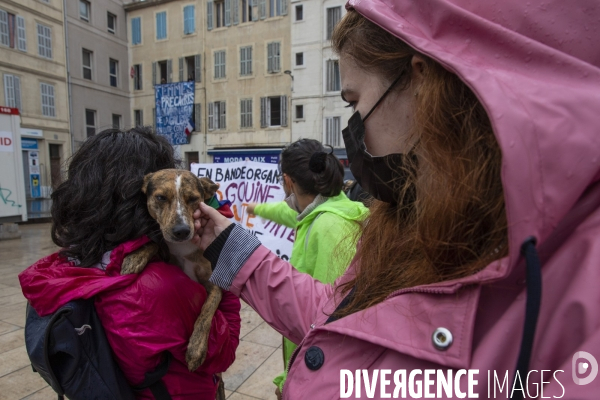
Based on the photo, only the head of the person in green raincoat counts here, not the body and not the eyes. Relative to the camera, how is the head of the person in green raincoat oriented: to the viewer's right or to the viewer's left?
to the viewer's left

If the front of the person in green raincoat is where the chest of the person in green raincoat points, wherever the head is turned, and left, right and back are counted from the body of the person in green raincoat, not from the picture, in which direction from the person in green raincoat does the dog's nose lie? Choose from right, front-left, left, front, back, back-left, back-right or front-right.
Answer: left

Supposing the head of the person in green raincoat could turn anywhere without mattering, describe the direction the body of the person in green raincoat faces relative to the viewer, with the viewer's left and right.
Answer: facing away from the viewer and to the left of the viewer

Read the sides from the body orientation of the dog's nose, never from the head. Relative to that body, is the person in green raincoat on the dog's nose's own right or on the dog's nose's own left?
on the dog's nose's own left

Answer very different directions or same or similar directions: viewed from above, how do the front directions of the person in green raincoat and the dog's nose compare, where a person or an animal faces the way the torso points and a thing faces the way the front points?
very different directions

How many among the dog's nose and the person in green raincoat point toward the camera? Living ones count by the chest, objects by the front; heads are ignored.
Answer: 1
